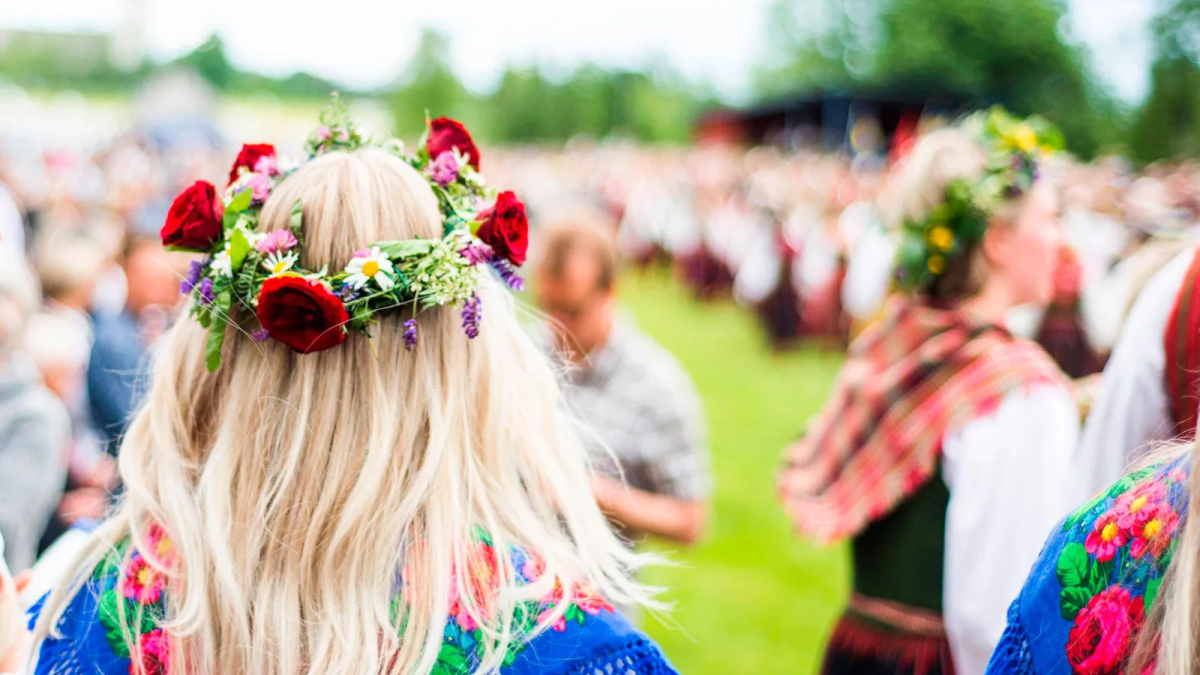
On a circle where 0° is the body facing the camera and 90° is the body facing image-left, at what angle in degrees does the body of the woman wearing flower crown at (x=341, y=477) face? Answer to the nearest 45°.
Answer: approximately 180°

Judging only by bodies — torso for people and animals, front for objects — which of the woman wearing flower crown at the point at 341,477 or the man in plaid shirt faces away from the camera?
the woman wearing flower crown

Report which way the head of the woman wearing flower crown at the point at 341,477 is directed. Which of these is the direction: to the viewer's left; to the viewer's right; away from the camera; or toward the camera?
away from the camera

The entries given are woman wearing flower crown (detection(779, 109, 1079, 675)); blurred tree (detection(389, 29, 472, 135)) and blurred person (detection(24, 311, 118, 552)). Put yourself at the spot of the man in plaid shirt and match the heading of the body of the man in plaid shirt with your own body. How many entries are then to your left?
1

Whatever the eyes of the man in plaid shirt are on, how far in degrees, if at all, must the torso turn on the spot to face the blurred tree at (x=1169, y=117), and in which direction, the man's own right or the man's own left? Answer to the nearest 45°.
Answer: approximately 180°

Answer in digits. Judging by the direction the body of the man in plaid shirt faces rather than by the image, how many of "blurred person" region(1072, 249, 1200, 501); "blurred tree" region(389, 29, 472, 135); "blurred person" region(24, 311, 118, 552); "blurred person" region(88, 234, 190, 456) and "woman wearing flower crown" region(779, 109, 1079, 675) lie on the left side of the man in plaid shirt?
2

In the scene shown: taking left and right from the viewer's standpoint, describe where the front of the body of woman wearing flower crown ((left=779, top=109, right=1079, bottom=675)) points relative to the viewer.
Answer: facing away from the viewer and to the right of the viewer

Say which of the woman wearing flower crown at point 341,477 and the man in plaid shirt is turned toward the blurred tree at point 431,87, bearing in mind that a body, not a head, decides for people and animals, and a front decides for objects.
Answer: the woman wearing flower crown

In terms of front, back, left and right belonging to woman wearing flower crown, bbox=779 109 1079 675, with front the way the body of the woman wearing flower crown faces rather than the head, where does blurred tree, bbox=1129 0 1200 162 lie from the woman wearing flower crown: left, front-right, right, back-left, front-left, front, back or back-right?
front-left

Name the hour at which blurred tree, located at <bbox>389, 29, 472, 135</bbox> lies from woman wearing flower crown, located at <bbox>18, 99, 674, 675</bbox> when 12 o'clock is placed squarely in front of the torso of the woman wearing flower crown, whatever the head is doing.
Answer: The blurred tree is roughly at 12 o'clock from the woman wearing flower crown.

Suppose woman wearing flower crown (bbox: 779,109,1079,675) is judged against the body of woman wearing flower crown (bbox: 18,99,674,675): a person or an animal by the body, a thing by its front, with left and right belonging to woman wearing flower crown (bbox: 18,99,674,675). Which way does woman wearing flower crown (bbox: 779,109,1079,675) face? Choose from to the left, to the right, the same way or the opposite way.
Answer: to the right

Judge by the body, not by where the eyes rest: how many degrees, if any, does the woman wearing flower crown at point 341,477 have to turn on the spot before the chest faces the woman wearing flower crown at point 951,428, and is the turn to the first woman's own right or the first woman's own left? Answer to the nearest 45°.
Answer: approximately 45° to the first woman's own right
